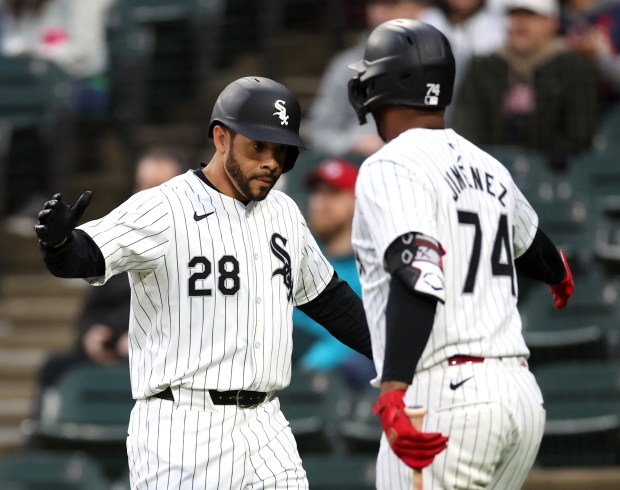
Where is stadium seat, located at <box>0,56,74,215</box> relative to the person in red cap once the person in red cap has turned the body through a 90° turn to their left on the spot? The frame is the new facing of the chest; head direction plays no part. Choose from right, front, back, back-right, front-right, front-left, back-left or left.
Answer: back

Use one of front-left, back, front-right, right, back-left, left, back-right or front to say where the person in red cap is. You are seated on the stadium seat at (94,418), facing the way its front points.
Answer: left

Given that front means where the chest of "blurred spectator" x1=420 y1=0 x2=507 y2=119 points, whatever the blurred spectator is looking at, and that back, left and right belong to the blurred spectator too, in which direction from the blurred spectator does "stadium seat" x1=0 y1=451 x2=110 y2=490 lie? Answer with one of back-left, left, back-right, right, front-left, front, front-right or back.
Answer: front-right

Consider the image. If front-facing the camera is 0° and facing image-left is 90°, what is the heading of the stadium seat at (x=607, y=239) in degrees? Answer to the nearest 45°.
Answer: approximately 0°

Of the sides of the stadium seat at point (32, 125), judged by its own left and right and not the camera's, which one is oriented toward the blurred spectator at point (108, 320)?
front

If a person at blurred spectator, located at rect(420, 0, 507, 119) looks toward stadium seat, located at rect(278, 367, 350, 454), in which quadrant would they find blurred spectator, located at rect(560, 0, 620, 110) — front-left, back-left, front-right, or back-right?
back-left

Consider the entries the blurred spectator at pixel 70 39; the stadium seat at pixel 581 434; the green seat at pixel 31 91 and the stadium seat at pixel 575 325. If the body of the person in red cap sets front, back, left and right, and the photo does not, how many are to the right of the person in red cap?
2

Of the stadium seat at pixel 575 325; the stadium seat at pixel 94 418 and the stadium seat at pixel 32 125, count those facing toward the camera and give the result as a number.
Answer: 3

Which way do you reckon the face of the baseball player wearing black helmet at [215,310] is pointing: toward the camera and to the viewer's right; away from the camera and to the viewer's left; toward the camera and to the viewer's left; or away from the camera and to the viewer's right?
toward the camera and to the viewer's right
